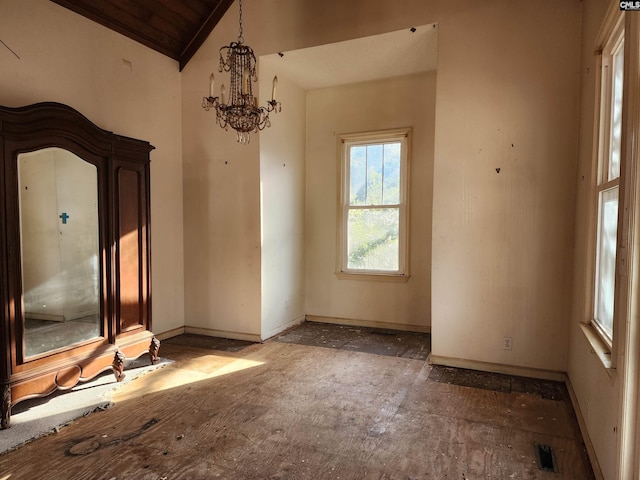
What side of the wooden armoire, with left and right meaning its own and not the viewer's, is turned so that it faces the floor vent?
front

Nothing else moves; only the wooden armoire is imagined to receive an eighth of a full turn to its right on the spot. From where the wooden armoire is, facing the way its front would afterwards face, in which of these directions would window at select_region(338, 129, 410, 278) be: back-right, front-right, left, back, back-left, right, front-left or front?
left

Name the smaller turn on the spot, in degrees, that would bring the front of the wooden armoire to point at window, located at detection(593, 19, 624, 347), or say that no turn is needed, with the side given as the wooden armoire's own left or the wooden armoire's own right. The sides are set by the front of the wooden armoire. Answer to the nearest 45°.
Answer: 0° — it already faces it

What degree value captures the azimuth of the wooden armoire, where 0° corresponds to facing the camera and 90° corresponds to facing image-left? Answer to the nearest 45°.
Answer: approximately 315°
